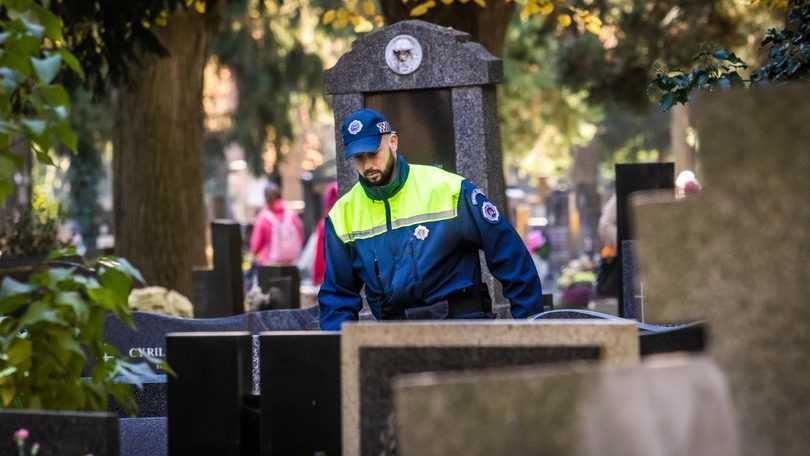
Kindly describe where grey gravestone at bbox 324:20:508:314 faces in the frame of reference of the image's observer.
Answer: facing the viewer

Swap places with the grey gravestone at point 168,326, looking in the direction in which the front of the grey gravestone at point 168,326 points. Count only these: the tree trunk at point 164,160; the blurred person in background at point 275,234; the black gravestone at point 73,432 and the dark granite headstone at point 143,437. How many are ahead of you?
2

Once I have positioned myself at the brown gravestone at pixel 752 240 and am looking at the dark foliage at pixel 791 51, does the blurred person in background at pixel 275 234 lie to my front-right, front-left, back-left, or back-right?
front-left

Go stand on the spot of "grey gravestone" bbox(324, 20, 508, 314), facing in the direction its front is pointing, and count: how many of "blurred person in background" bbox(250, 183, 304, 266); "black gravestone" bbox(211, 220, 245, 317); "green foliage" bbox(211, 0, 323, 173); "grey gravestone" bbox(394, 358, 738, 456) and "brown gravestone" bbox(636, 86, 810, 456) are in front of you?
2

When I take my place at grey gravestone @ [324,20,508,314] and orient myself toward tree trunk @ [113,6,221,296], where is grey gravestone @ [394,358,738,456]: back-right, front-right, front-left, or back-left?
back-left

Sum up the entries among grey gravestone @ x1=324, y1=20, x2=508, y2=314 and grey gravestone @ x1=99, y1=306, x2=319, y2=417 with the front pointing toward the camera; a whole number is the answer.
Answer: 2

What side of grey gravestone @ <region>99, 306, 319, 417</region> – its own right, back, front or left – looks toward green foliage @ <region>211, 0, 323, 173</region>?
back

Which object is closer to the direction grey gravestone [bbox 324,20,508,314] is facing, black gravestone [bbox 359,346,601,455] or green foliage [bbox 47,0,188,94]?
the black gravestone

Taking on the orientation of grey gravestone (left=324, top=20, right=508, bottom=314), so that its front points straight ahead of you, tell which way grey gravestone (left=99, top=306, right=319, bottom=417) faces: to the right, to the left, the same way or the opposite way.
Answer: the same way

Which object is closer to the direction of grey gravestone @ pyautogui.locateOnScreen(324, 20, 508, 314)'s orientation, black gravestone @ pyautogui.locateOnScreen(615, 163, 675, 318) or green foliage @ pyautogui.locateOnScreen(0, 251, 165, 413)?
the green foliage

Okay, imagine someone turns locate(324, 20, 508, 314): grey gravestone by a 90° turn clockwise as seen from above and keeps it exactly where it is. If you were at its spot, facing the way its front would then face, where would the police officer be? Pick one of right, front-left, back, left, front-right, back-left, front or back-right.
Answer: left

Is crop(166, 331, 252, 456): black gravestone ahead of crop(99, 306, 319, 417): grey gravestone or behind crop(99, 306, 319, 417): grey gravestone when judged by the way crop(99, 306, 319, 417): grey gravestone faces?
ahead

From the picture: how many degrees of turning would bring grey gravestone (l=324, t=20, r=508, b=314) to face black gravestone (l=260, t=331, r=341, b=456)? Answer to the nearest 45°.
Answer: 0° — it already faces it

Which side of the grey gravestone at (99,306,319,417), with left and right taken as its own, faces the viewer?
front
